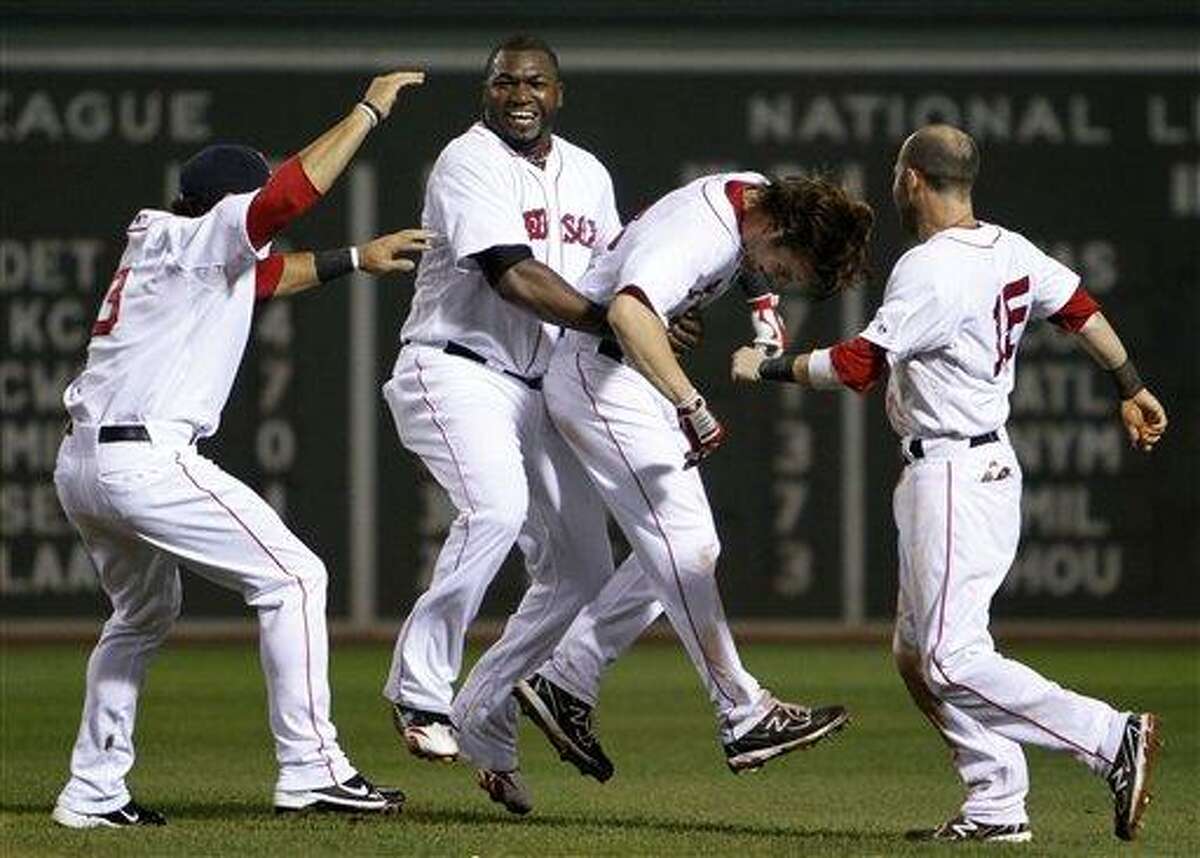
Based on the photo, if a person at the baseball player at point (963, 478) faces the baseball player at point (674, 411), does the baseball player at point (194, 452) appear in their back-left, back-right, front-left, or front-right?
front-left

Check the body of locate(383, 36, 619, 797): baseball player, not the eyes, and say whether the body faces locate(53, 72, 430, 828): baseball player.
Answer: no

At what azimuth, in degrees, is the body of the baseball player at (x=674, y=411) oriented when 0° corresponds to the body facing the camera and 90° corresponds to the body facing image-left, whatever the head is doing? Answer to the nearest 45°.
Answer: approximately 270°

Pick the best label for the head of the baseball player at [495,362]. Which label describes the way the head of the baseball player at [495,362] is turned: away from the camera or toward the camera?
toward the camera

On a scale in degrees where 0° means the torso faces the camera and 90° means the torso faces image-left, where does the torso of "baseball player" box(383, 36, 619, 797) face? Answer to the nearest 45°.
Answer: approximately 315°

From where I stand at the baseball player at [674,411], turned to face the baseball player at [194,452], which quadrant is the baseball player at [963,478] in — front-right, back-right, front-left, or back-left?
back-left

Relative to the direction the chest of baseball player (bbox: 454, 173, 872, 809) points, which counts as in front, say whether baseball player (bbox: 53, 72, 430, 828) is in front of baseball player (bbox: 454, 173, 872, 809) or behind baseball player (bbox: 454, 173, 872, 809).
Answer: behind

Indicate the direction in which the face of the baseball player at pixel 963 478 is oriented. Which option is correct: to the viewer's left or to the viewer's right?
to the viewer's left
